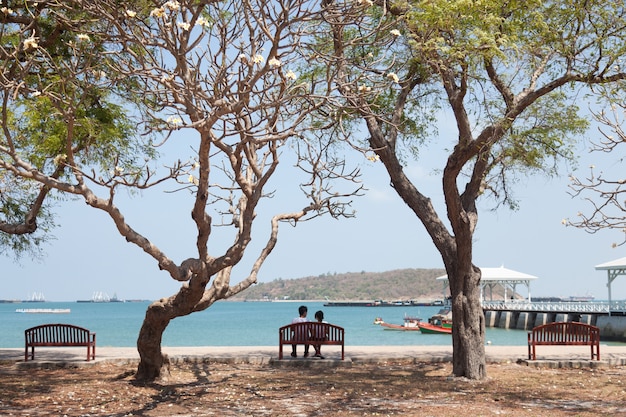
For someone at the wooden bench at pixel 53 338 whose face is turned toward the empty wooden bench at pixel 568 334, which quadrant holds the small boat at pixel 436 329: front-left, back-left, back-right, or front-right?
front-left

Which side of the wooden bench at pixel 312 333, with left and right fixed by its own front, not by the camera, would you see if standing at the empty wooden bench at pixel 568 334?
right

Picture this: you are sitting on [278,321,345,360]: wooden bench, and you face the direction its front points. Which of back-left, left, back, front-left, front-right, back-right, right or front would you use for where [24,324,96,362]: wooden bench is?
left

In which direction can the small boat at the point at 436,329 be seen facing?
to the viewer's left

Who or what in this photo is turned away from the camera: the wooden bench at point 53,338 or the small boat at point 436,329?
the wooden bench

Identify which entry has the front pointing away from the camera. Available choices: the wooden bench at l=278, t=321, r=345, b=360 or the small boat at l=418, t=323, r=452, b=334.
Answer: the wooden bench

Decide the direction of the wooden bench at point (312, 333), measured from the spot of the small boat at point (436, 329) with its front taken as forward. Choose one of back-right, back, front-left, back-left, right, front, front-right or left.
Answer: left

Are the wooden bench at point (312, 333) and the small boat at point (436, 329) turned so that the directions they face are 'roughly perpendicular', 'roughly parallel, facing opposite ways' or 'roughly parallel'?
roughly perpendicular

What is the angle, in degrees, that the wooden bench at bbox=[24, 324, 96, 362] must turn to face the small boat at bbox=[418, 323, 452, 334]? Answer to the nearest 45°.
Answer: approximately 45° to its right

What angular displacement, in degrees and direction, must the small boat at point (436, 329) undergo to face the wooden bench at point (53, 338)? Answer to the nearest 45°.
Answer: approximately 90° to its left

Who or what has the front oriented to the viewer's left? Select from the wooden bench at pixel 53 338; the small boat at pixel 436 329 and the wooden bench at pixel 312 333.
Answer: the small boat

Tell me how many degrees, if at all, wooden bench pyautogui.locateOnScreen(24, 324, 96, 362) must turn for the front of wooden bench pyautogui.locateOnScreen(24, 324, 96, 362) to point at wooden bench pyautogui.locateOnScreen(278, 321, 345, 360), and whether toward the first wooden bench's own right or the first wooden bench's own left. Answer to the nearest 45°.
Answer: approximately 90° to the first wooden bench's own right

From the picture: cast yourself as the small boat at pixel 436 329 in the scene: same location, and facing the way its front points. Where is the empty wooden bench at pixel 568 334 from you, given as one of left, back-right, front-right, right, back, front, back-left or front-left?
left

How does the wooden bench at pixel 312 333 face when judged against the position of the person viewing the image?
facing away from the viewer

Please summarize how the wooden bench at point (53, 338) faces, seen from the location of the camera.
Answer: facing away from the viewer
